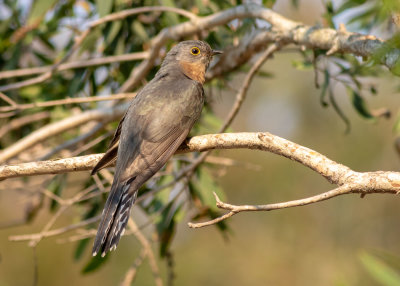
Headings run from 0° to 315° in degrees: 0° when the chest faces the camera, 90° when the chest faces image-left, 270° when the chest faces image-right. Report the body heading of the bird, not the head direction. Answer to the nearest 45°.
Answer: approximately 225°

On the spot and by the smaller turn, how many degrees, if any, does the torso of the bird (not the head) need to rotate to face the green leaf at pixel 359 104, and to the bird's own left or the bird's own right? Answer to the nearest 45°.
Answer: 0° — it already faces it
